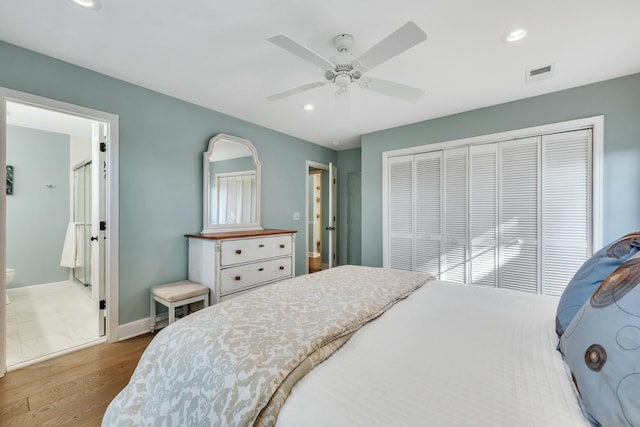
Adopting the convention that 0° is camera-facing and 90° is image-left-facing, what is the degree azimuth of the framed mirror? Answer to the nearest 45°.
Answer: approximately 315°

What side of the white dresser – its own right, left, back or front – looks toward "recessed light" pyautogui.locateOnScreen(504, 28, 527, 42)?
front

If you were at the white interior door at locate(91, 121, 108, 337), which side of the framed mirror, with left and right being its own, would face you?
right

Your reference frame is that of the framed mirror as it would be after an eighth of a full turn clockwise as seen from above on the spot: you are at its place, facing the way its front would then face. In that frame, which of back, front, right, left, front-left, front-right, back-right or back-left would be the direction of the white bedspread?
front

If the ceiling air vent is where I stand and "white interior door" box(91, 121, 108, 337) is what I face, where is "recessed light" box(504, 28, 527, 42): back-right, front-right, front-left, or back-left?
front-left

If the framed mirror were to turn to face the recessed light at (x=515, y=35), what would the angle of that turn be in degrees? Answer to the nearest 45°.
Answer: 0° — it already faces it

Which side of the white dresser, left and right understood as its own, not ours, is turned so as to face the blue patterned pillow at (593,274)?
front

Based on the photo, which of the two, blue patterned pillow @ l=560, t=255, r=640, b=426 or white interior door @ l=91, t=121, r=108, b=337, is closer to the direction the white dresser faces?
the blue patterned pillow

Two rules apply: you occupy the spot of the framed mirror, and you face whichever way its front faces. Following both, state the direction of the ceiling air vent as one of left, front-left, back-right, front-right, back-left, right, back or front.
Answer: front

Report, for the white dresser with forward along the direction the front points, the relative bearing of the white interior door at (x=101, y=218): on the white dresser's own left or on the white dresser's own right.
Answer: on the white dresser's own right

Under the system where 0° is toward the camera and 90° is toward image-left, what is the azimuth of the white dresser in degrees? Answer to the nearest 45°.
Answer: approximately 315°
